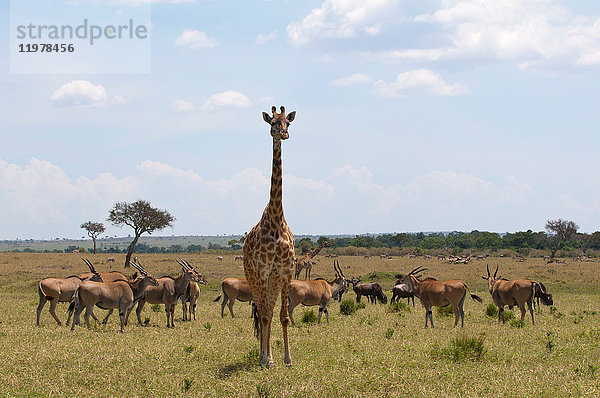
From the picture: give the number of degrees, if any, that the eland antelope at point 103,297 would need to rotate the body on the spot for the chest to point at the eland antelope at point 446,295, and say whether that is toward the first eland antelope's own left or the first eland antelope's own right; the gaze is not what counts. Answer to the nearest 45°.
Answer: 0° — it already faces it

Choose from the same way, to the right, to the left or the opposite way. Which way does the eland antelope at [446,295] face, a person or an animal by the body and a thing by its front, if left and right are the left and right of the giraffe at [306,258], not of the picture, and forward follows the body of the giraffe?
the opposite way

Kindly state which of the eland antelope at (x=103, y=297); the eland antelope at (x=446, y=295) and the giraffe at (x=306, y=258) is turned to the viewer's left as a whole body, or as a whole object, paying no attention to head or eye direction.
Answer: the eland antelope at (x=446, y=295)

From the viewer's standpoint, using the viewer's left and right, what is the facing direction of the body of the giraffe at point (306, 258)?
facing to the right of the viewer

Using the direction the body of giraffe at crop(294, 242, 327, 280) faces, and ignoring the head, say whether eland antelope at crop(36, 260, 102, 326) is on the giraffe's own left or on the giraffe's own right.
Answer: on the giraffe's own right

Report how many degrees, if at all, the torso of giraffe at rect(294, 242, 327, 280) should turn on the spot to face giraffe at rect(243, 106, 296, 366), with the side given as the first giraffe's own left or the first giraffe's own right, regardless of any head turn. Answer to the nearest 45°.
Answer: approximately 90° to the first giraffe's own right

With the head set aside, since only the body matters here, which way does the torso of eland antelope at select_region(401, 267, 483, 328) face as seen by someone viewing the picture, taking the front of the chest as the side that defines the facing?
to the viewer's left

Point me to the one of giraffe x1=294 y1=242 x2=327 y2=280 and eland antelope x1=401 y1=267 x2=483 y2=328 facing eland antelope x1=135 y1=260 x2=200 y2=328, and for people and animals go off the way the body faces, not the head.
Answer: eland antelope x1=401 y1=267 x2=483 y2=328

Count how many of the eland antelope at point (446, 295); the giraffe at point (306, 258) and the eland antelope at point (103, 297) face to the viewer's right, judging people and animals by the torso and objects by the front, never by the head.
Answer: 2

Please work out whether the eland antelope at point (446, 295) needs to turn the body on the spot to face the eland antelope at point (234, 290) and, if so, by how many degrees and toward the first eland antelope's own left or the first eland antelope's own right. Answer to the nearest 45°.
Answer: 0° — it already faces it

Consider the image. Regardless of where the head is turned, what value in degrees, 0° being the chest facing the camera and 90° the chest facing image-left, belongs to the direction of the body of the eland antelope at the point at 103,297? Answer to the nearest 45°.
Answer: approximately 270°
